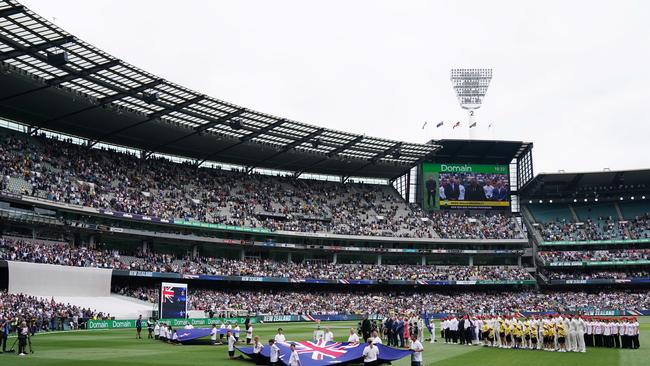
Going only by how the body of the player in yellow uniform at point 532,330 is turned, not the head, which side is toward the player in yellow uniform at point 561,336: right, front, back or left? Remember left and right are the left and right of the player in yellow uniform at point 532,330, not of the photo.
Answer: left

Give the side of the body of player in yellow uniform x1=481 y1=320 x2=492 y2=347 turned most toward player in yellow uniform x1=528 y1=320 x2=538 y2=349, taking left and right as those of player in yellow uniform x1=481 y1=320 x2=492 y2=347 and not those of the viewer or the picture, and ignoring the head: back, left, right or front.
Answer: left

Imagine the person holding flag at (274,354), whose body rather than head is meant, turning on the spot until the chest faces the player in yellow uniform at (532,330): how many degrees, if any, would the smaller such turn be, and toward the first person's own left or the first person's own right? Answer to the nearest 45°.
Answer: approximately 45° to the first person's own right

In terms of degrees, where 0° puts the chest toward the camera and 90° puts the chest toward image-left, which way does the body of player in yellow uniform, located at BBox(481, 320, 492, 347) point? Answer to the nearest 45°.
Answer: approximately 45°

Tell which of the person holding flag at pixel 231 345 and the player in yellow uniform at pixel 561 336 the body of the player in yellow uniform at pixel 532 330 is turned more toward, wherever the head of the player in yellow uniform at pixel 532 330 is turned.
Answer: the person holding flag

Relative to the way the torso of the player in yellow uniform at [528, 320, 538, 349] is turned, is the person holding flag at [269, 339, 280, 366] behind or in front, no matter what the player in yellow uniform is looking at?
in front

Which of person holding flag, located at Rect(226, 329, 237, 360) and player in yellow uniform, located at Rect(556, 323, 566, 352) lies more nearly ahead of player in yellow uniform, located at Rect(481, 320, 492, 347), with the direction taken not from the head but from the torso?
the person holding flag

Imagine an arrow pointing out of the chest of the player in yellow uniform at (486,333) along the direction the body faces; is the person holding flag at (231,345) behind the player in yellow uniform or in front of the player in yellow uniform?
in front

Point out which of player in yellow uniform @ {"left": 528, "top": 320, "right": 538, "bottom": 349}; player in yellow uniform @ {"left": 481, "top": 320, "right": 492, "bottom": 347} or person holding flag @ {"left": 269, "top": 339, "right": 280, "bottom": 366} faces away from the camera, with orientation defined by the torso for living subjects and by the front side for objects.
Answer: the person holding flag

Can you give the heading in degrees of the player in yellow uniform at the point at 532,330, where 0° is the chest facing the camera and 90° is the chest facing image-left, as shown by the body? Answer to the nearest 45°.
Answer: approximately 45°

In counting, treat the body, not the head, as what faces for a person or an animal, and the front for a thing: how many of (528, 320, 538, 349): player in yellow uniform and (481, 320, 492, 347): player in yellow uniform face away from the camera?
0

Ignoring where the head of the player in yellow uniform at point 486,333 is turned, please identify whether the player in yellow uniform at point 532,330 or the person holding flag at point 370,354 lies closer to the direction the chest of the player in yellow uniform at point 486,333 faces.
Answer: the person holding flag

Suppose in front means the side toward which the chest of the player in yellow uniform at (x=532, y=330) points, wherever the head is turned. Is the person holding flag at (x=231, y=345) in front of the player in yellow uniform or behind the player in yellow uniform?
in front
